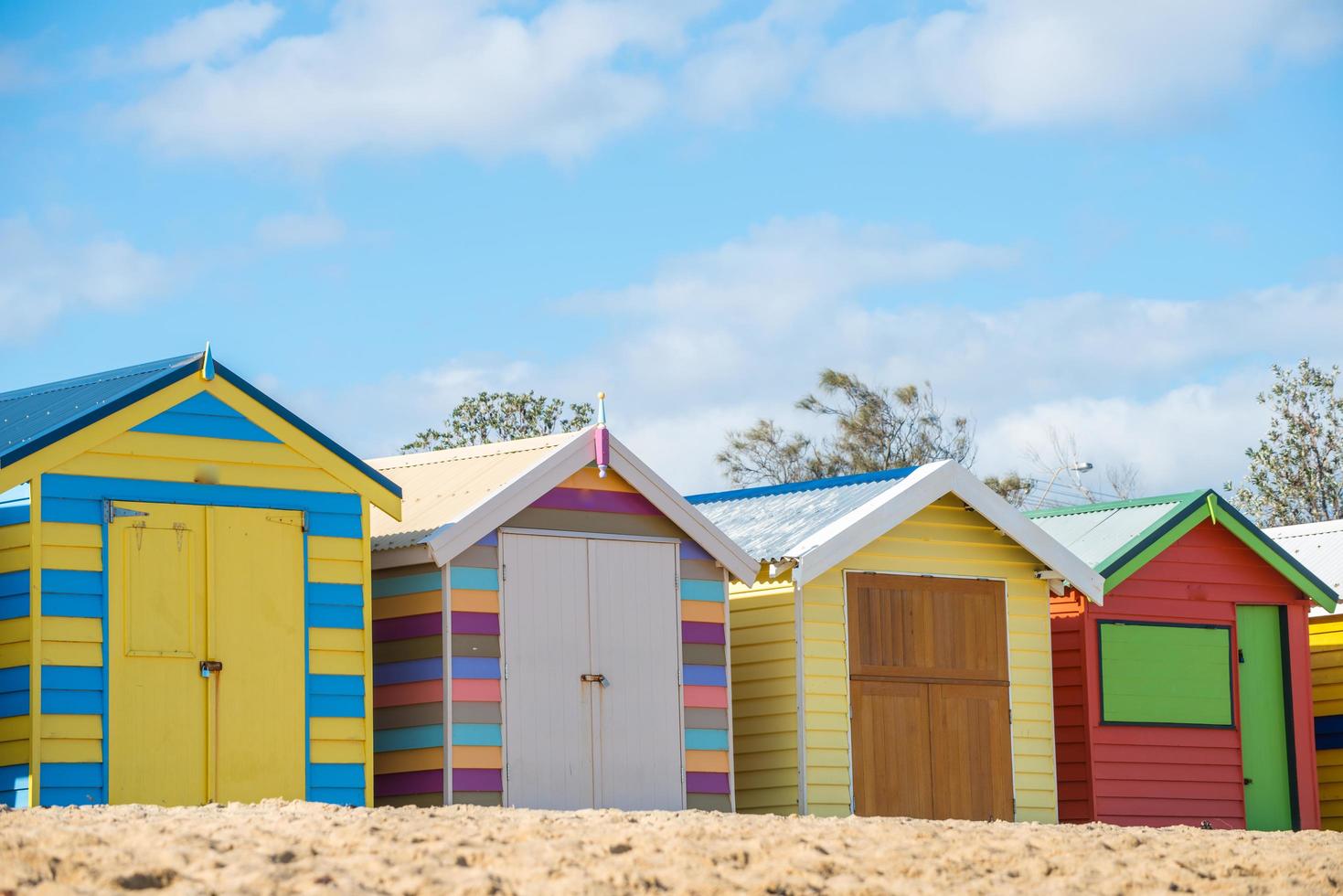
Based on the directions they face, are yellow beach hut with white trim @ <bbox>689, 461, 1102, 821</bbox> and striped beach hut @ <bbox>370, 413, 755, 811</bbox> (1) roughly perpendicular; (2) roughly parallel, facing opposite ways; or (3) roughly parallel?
roughly parallel

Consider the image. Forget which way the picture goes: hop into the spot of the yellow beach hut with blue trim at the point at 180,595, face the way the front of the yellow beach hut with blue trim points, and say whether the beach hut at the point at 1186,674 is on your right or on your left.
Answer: on your left

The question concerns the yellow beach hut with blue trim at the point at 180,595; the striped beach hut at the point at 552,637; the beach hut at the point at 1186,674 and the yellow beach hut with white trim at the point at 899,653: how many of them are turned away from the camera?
0

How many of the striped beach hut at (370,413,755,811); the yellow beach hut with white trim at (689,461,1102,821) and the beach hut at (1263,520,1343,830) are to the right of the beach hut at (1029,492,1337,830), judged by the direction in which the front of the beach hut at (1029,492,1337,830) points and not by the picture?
2

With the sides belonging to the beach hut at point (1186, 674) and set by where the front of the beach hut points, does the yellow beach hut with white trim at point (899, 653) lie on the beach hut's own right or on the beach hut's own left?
on the beach hut's own right

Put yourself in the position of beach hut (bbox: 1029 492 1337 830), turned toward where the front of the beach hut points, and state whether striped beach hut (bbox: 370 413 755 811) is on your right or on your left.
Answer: on your right

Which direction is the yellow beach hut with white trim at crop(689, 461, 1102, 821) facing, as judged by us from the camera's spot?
facing the viewer and to the right of the viewer

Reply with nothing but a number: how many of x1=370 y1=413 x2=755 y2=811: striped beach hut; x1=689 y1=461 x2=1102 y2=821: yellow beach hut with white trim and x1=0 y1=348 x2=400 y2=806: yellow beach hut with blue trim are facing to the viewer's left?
0

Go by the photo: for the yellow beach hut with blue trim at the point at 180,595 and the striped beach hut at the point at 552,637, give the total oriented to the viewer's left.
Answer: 0

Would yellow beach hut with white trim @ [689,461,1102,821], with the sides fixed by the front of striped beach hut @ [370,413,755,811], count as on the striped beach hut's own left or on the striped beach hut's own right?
on the striped beach hut's own left

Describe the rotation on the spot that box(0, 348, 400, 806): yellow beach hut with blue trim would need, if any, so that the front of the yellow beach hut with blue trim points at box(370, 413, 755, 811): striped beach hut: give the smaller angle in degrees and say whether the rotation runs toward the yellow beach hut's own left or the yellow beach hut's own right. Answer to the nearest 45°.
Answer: approximately 90° to the yellow beach hut's own left

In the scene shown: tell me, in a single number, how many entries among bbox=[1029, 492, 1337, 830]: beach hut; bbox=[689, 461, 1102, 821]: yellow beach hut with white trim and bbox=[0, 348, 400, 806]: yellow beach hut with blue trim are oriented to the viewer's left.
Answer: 0

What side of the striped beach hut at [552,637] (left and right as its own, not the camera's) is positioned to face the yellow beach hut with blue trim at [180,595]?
right
